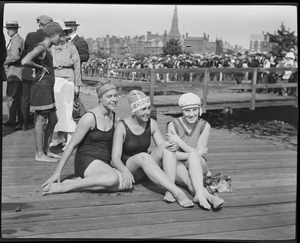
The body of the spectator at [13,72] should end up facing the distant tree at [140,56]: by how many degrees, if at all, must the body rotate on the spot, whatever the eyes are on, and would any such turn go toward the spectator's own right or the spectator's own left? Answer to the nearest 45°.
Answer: approximately 180°

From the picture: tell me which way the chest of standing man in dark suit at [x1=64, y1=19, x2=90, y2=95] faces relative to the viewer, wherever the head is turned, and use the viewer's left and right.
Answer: facing the viewer and to the left of the viewer

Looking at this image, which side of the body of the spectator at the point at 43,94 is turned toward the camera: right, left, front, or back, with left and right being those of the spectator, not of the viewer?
right

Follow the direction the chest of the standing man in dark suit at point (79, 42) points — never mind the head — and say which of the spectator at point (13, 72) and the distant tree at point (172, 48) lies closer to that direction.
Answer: the spectator

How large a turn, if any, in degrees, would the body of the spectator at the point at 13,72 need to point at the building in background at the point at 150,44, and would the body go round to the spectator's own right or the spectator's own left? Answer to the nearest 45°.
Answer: approximately 180°

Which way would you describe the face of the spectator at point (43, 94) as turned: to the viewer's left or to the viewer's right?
to the viewer's right
